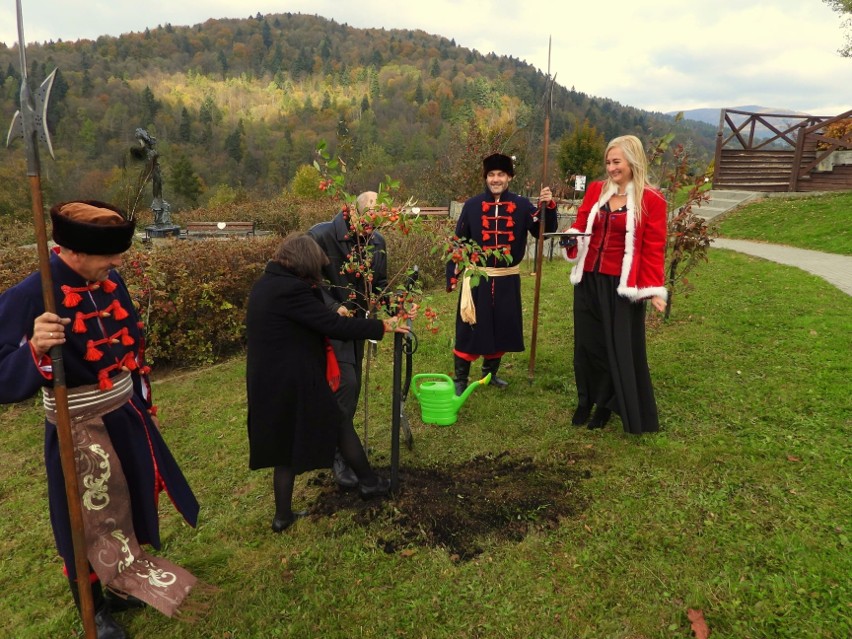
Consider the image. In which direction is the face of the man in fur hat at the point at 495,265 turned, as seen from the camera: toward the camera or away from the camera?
toward the camera

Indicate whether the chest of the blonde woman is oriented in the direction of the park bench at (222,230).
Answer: no

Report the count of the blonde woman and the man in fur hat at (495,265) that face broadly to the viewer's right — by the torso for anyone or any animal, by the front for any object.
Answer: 0

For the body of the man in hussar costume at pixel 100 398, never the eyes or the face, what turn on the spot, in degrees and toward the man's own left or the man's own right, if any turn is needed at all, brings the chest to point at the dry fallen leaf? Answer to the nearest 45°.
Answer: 0° — they already face it

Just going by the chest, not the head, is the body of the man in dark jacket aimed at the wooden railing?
no

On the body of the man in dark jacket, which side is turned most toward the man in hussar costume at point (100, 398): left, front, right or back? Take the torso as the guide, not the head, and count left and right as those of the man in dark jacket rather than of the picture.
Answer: right

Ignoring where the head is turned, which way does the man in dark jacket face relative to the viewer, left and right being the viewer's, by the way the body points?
facing the viewer and to the right of the viewer

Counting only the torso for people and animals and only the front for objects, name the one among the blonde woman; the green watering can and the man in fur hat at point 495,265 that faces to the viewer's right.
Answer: the green watering can

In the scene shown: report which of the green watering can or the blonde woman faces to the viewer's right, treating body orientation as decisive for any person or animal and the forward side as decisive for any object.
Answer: the green watering can

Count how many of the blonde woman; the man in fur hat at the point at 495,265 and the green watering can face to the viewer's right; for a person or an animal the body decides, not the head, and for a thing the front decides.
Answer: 1

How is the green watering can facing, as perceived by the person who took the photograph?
facing to the right of the viewer

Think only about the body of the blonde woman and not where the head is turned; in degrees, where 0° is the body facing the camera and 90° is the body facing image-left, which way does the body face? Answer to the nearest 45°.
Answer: approximately 45°

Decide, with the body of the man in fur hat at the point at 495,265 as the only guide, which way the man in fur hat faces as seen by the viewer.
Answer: toward the camera

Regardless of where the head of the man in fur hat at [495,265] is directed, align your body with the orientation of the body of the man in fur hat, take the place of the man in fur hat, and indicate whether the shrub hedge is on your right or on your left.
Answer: on your right

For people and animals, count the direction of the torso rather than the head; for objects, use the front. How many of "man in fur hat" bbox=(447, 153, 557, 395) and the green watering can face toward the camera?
1

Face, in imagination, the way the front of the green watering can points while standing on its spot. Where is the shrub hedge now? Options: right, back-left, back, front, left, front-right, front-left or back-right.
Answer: back-left

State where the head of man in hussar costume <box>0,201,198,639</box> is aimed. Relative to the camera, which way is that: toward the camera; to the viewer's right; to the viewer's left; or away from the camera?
to the viewer's right

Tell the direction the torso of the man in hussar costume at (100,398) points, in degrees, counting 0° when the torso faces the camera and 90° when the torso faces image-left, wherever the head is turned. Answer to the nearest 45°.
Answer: approximately 315°
